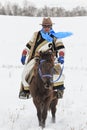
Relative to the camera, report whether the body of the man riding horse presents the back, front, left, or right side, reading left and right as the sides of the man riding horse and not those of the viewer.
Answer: front

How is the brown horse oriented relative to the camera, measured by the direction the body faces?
toward the camera
